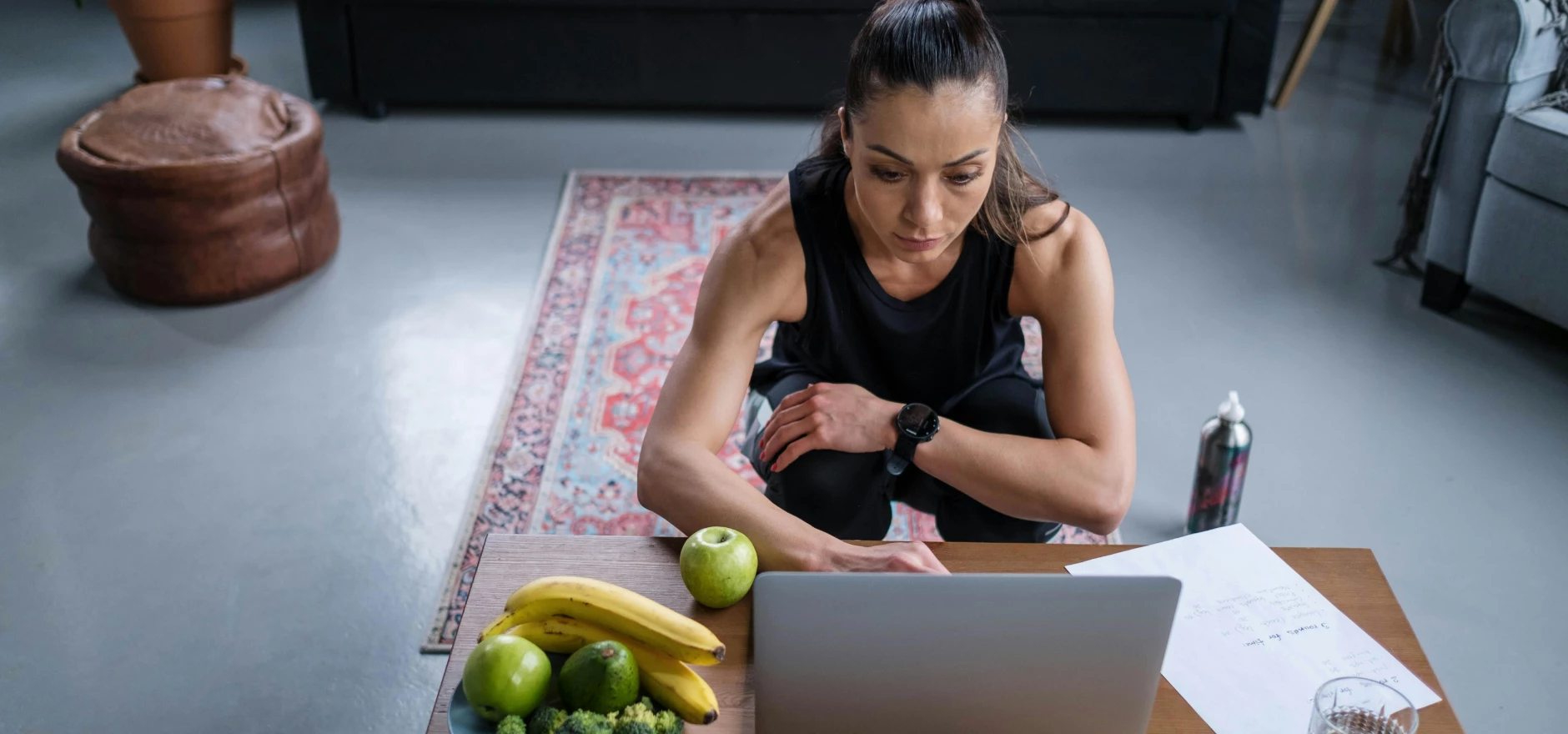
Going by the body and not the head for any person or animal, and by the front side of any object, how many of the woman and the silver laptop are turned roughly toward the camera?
1

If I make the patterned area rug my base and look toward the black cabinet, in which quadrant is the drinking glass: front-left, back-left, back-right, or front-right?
back-right

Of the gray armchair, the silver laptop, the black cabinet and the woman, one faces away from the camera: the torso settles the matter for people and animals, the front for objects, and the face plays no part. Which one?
the silver laptop

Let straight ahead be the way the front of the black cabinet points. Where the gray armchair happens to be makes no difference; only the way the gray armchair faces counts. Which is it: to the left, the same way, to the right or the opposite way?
to the right

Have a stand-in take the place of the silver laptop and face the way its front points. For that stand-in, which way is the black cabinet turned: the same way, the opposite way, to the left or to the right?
the opposite way

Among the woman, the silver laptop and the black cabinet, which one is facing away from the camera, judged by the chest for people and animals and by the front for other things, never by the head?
the silver laptop

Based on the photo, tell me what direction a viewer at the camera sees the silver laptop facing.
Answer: facing away from the viewer
